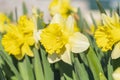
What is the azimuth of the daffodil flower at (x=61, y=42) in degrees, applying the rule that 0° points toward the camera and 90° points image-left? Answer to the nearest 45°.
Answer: approximately 45°

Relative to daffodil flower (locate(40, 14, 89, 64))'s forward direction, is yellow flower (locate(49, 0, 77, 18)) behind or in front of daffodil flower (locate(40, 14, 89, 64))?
behind
